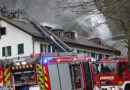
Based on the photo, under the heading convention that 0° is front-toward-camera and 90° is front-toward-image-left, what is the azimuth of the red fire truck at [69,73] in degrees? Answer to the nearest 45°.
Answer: approximately 225°

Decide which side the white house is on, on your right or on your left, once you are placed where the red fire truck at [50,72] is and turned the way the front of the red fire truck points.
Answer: on your left

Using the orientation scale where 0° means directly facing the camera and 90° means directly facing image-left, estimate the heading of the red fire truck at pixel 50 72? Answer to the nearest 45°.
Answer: approximately 225°

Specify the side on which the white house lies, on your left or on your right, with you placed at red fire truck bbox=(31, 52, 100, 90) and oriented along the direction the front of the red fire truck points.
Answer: on your left
